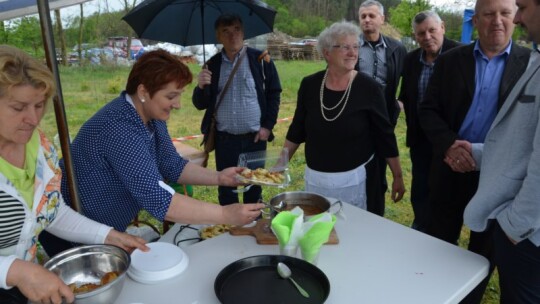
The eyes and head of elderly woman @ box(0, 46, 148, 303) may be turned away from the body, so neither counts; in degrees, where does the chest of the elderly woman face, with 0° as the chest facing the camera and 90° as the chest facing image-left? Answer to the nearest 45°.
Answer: approximately 315°

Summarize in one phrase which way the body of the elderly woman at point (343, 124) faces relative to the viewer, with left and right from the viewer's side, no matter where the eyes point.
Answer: facing the viewer

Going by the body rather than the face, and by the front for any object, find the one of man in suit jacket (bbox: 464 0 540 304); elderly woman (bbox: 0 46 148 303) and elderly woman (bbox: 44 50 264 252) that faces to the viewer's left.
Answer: the man in suit jacket

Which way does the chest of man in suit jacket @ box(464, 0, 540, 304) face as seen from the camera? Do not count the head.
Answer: to the viewer's left

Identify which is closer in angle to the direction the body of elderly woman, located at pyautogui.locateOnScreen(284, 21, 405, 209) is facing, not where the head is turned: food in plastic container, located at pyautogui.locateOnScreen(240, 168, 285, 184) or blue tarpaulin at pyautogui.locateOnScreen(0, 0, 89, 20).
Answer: the food in plastic container

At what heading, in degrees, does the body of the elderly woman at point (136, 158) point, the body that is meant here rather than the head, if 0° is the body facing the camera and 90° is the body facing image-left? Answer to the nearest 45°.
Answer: approximately 270°

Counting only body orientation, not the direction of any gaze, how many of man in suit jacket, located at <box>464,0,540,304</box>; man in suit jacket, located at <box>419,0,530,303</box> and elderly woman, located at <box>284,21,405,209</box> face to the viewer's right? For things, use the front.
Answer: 0

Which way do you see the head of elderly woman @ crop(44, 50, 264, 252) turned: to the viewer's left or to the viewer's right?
to the viewer's right

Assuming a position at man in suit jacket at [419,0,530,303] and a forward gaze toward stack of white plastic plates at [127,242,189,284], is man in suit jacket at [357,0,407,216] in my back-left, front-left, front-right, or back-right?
back-right

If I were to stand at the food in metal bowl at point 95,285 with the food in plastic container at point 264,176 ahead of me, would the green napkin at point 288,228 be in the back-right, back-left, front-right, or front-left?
front-right

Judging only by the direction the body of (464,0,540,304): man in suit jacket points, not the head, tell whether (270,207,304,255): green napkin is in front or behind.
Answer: in front

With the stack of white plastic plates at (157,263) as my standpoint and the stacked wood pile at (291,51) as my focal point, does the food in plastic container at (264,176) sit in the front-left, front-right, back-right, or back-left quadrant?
front-right

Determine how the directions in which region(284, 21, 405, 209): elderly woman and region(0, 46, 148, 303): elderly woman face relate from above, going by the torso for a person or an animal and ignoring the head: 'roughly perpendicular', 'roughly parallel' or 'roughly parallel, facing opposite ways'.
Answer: roughly perpendicular

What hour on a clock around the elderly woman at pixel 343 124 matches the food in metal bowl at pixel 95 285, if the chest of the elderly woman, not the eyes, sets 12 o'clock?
The food in metal bowl is roughly at 1 o'clock from the elderly woman.

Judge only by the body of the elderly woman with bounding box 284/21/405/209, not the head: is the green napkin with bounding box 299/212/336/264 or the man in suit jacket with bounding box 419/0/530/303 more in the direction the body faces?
the green napkin

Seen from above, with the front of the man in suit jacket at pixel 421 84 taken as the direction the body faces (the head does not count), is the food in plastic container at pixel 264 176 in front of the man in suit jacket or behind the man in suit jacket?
in front

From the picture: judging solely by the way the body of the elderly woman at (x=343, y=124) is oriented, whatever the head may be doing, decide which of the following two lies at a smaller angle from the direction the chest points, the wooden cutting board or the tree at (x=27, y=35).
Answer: the wooden cutting board
